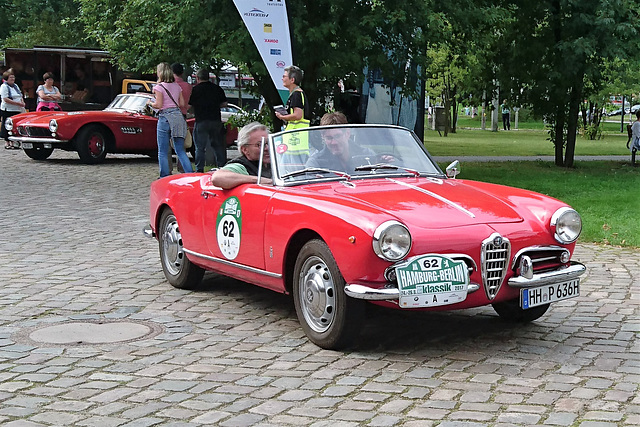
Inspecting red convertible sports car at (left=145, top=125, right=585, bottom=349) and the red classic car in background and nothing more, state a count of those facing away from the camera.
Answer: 0

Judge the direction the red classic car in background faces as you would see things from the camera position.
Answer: facing the viewer and to the left of the viewer

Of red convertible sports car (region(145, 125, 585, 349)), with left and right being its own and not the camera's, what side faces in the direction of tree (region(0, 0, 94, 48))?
back

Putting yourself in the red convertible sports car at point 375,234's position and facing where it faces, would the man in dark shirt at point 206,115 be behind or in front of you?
behind

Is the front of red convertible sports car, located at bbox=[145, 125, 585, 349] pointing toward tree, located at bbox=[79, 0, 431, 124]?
no

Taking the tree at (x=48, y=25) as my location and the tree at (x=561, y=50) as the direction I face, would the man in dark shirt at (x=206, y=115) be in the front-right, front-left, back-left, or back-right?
front-right

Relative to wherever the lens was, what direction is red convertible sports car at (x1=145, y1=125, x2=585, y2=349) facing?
facing the viewer and to the right of the viewer

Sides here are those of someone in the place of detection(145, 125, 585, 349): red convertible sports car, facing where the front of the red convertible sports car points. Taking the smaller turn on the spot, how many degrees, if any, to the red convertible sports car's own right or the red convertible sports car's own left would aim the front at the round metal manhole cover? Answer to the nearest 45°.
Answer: approximately 135° to the red convertible sports car's own right

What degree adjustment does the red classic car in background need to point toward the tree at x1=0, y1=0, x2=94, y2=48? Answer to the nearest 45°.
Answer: approximately 135° to its right
